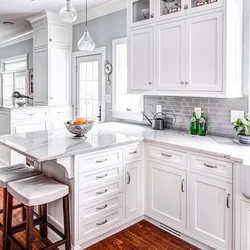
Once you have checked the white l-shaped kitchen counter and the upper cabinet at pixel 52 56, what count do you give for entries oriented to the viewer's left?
0

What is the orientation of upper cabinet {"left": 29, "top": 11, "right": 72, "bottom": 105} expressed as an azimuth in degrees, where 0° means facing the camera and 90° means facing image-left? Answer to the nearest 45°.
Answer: approximately 315°

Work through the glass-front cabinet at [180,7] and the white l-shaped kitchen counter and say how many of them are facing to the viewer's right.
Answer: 0

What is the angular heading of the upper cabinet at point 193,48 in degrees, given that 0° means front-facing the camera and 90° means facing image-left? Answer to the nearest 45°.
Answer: approximately 45°

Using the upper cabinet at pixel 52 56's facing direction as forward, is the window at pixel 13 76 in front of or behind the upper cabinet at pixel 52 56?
behind

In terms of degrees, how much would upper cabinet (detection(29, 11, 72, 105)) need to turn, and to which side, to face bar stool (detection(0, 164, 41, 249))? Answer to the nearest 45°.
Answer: approximately 45° to its right
